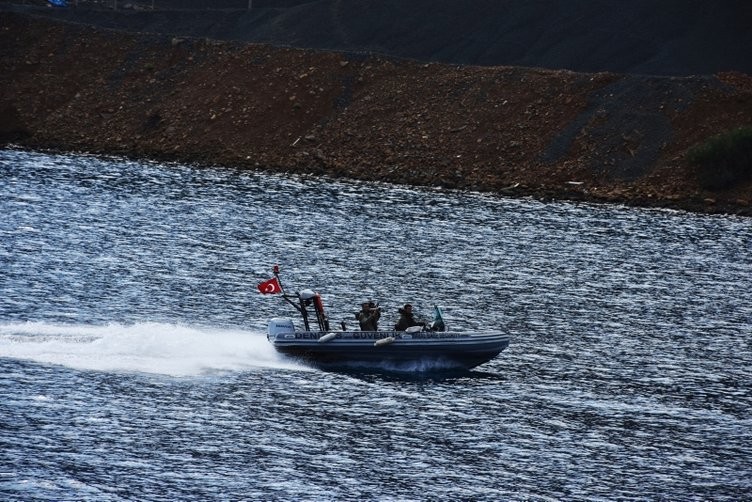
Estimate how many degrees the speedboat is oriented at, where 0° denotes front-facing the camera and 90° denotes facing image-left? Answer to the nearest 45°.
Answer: approximately 270°
